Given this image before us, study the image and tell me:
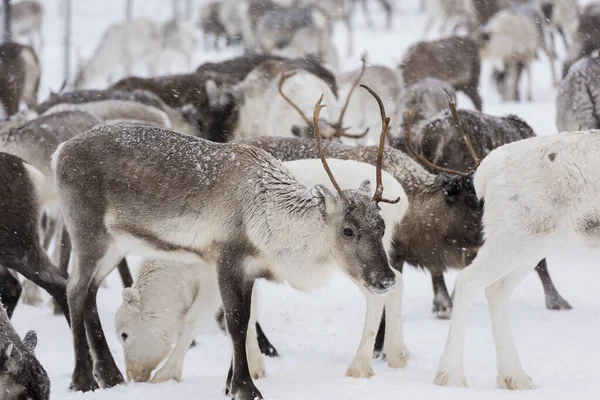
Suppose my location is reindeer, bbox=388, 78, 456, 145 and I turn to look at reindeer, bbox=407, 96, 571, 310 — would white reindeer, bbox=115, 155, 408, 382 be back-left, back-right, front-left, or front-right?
front-right

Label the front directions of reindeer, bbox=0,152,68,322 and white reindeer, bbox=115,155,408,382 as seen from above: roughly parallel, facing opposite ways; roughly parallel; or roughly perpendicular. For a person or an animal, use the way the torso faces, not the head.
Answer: roughly parallel

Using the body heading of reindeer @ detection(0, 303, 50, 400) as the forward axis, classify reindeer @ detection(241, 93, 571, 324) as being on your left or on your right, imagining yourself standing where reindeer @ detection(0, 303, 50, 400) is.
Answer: on your left

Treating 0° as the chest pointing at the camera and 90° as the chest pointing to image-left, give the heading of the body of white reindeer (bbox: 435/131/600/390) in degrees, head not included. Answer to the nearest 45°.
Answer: approximately 270°

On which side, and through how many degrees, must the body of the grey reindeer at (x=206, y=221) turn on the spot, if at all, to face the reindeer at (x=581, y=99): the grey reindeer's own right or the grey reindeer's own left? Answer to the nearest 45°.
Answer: approximately 45° to the grey reindeer's own left

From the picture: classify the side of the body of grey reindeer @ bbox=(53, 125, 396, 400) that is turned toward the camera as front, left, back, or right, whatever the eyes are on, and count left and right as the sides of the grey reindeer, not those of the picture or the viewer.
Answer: right

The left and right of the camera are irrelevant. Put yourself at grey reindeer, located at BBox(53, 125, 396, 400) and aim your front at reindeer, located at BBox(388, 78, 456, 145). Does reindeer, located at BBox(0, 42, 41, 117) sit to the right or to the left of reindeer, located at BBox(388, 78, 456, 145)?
left

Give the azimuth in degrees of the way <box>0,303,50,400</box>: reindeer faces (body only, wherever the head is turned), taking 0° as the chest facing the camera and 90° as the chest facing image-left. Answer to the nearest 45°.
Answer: approximately 315°

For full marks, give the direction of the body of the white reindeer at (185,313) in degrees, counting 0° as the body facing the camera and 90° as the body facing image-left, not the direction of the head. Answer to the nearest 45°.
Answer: approximately 90°
